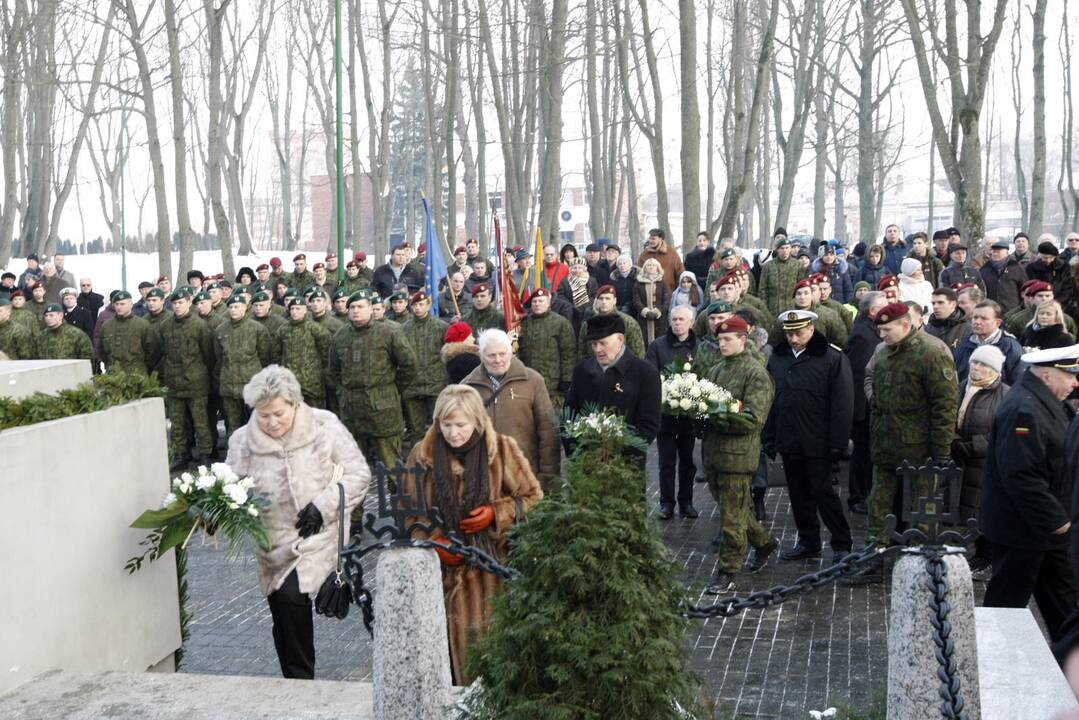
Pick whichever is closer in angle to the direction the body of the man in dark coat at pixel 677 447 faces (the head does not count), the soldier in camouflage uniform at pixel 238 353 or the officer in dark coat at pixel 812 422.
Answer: the officer in dark coat

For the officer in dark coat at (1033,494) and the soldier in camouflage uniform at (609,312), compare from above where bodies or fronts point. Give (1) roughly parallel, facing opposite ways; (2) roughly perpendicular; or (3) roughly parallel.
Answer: roughly perpendicular

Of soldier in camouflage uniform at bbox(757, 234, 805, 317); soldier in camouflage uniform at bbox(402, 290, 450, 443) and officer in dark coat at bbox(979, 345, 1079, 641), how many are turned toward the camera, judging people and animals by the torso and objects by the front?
2

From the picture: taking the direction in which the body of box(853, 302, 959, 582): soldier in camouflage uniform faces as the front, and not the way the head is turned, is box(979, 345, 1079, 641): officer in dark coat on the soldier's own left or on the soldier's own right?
on the soldier's own left

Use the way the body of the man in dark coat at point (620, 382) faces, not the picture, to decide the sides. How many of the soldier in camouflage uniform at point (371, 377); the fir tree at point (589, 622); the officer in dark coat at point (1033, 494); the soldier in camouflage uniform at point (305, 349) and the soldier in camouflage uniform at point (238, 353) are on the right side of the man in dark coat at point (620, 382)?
3

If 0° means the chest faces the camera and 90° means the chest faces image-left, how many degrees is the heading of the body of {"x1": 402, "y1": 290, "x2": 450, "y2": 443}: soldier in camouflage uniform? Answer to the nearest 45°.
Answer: approximately 0°

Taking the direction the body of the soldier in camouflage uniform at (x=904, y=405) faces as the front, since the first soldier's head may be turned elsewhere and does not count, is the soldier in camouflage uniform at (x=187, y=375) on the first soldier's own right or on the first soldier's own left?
on the first soldier's own right

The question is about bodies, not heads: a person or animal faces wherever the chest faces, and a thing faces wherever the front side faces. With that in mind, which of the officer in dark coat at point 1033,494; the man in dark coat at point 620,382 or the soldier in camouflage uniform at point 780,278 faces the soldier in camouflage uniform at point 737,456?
the soldier in camouflage uniform at point 780,278
